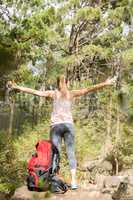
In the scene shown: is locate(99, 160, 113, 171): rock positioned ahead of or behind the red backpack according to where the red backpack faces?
behind

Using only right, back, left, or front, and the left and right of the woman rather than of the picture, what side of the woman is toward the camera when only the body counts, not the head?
back

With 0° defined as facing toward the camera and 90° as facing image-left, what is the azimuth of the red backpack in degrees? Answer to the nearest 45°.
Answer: approximately 45°

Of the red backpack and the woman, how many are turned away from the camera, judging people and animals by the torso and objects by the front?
1
